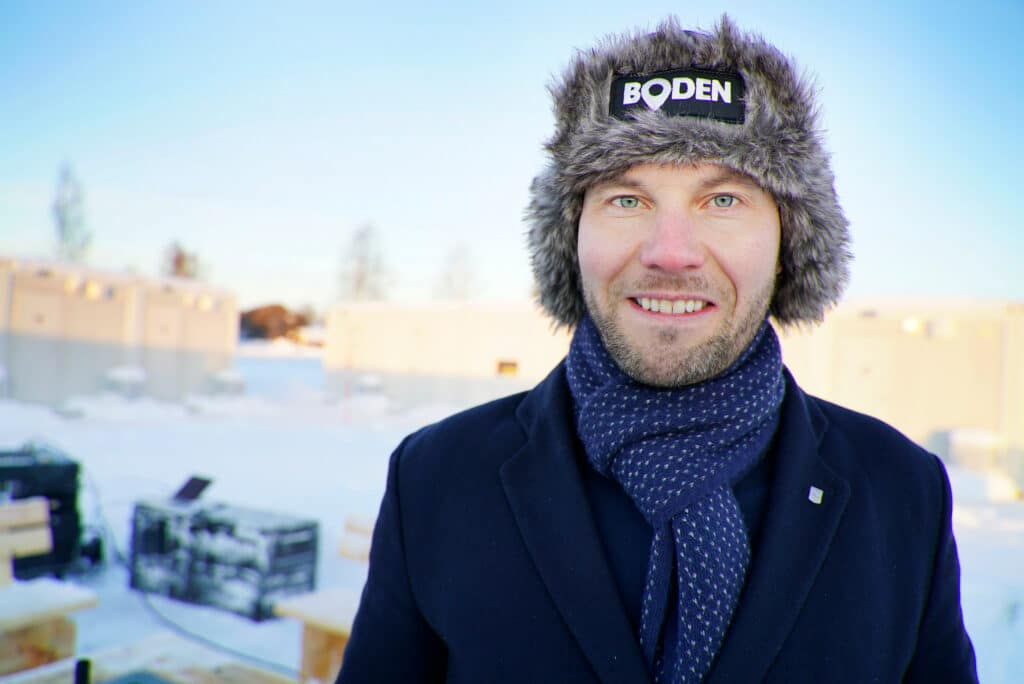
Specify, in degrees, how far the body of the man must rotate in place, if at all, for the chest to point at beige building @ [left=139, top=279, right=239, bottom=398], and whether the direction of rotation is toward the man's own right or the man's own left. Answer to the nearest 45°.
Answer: approximately 135° to the man's own right

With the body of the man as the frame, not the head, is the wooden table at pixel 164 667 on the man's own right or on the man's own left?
on the man's own right

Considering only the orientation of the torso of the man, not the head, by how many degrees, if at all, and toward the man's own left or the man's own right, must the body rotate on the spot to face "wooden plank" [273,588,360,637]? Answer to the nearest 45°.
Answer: approximately 135° to the man's own right

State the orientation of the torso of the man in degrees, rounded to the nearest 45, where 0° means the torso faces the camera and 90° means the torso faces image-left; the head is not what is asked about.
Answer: approximately 0°

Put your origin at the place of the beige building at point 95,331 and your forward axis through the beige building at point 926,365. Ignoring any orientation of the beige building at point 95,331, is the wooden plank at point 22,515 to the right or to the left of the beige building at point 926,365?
right

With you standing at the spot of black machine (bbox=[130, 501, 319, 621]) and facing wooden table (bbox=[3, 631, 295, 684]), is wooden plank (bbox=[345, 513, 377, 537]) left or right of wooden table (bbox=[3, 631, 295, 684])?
left

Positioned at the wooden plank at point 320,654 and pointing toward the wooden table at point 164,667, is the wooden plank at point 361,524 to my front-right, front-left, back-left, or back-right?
back-right

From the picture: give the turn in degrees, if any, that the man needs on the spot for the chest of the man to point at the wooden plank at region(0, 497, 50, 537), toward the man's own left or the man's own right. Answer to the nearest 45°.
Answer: approximately 135° to the man's own right

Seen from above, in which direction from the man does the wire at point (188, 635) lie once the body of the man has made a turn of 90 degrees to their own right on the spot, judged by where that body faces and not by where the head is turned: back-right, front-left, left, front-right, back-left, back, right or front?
front-right
